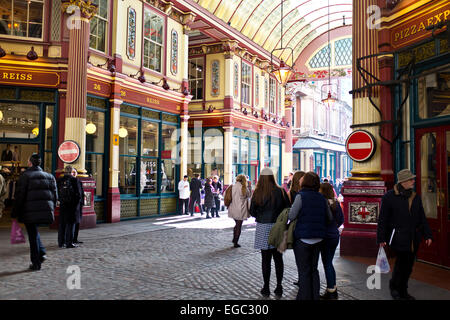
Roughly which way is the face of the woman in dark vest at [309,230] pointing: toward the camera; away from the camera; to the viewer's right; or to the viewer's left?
away from the camera

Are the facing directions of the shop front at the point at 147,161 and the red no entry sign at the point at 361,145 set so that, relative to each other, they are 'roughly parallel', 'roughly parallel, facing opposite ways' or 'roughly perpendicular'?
roughly perpendicular

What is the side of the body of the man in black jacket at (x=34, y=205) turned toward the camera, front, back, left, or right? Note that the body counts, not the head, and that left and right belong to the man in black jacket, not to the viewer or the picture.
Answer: back

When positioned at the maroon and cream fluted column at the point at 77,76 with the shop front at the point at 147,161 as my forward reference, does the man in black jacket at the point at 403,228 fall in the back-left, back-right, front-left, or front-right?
back-right

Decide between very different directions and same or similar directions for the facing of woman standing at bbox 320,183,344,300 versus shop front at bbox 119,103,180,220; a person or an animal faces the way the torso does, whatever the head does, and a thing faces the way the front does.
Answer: very different directions

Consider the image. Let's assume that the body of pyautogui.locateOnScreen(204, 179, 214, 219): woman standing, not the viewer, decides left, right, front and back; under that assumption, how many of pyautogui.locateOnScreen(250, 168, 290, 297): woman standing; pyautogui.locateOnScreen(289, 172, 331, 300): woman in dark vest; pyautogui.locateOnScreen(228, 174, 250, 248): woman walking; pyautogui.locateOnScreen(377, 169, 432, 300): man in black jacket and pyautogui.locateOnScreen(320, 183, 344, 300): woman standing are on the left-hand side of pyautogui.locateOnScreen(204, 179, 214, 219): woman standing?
5
